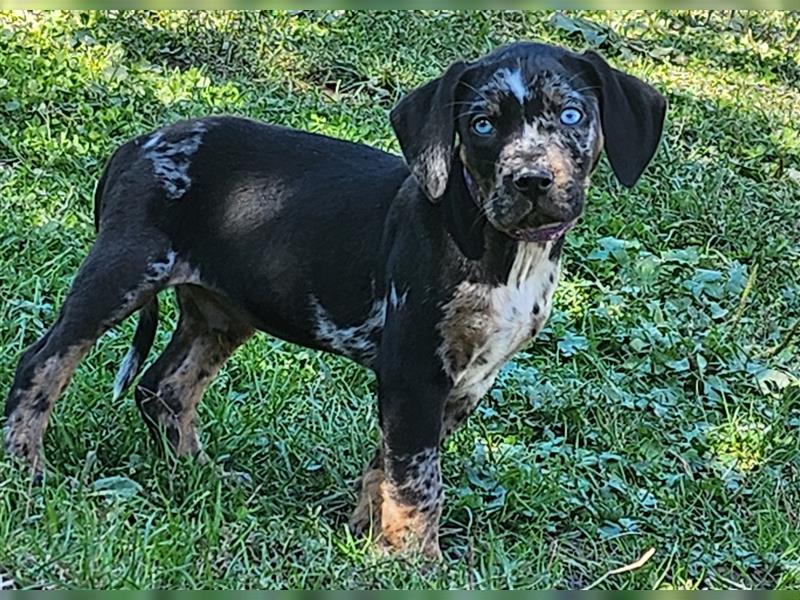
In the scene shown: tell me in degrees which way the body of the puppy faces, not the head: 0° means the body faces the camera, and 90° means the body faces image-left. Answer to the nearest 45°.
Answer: approximately 315°
